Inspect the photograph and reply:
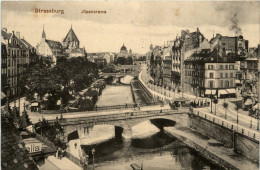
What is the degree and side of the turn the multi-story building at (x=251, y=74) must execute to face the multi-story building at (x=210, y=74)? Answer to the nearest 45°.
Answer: approximately 45° to its right

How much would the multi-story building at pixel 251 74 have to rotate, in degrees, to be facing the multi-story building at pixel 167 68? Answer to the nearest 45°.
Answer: approximately 45° to its right

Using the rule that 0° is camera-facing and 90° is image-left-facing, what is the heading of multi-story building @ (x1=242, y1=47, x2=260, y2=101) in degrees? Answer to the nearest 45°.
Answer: approximately 45°
